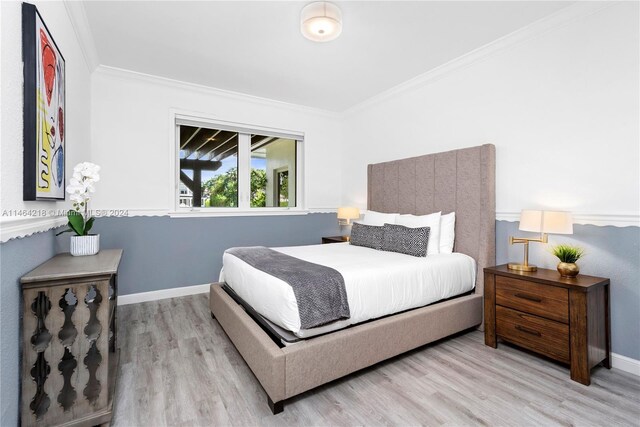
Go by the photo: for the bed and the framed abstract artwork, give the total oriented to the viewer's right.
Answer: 1

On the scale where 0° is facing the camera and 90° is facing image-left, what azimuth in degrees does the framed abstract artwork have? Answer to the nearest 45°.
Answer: approximately 270°

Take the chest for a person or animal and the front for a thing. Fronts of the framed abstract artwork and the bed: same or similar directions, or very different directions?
very different directions

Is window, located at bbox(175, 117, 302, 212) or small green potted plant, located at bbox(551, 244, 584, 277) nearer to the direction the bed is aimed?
the window

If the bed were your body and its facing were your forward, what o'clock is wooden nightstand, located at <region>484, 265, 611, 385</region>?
The wooden nightstand is roughly at 8 o'clock from the bed.

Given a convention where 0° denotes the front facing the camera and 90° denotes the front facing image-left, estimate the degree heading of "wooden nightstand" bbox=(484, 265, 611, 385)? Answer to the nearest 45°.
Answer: approximately 45°

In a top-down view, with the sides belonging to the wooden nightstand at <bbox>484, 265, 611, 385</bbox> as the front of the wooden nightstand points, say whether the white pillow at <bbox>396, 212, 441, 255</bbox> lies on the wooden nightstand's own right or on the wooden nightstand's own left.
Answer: on the wooden nightstand's own right
